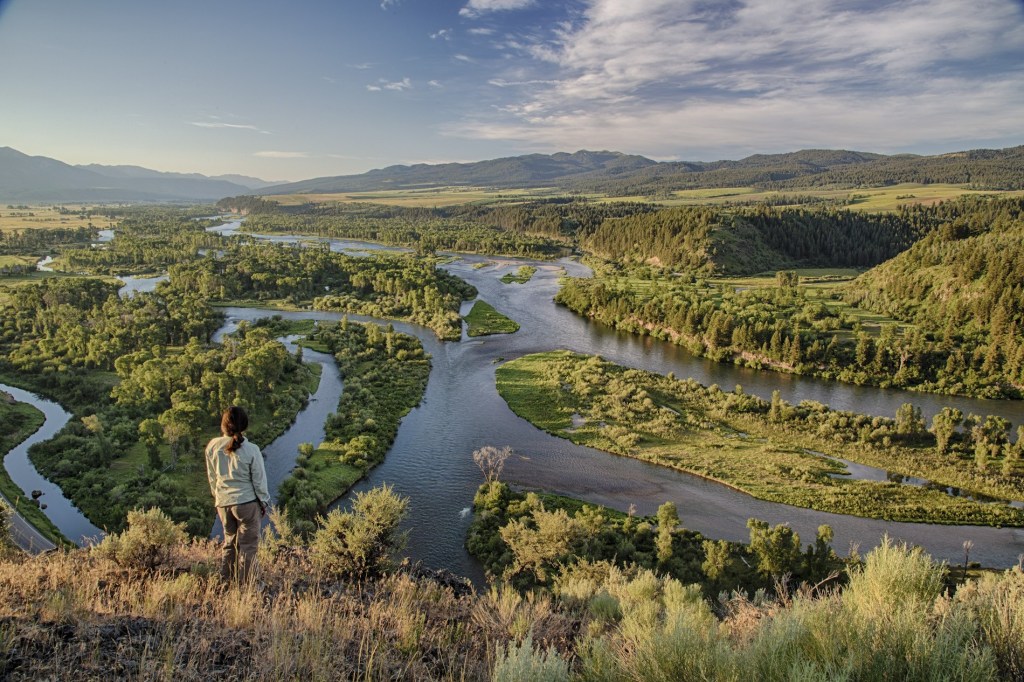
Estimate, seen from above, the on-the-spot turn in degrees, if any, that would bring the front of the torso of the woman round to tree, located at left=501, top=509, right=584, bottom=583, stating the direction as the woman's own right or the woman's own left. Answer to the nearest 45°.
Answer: approximately 45° to the woman's own right

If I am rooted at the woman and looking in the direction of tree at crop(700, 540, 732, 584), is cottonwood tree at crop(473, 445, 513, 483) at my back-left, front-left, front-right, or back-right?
front-left

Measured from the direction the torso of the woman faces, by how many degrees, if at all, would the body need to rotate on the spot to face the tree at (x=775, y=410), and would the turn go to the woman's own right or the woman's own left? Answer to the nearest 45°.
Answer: approximately 45° to the woman's own right

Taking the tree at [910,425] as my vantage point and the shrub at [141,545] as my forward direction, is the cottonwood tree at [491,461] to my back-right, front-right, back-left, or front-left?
front-right

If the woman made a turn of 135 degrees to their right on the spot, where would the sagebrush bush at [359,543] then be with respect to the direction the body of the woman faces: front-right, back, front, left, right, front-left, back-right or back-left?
left

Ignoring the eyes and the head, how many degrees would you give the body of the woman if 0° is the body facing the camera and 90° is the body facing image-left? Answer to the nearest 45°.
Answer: approximately 180°

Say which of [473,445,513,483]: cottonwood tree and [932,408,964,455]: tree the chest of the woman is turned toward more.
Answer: the cottonwood tree

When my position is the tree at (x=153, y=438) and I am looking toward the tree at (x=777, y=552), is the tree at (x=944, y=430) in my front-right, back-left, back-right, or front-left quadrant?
front-left

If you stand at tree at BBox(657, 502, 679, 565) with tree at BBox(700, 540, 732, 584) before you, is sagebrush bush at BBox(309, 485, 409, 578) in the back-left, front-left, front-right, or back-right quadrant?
front-right

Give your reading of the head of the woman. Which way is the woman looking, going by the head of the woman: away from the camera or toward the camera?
away from the camera

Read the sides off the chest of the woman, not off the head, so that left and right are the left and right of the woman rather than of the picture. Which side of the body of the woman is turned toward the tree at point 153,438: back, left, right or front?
front
